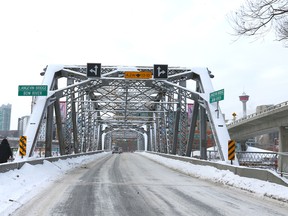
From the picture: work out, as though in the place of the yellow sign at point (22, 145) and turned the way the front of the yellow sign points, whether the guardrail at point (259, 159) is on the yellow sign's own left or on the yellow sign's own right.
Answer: on the yellow sign's own left

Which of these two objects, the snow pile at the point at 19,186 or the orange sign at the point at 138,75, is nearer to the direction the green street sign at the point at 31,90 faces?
the snow pile

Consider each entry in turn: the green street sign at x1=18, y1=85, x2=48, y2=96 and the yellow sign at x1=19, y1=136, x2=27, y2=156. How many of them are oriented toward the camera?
2

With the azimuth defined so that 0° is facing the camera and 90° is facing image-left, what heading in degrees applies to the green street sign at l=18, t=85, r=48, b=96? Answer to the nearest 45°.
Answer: approximately 0°

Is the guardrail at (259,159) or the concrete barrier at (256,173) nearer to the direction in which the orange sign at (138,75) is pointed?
the concrete barrier

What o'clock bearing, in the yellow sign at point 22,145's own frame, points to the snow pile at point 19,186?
The snow pile is roughly at 12 o'clock from the yellow sign.

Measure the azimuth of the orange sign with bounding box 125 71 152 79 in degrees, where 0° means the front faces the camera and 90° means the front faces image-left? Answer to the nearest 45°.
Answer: approximately 0°

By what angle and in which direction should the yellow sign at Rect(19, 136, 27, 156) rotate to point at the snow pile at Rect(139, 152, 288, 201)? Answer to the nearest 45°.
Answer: approximately 45° to its left

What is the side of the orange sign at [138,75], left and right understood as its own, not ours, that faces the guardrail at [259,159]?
left

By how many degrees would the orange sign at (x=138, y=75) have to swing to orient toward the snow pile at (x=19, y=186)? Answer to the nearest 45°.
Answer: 0° — it already faces it

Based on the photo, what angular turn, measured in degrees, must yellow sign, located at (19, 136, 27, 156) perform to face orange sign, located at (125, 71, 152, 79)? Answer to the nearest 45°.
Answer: approximately 135° to its left

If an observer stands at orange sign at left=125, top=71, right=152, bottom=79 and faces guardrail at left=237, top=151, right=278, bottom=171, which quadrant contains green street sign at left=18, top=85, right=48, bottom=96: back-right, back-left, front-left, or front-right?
back-right

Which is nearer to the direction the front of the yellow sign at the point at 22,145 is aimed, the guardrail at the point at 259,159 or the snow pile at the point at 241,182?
the snow pile
